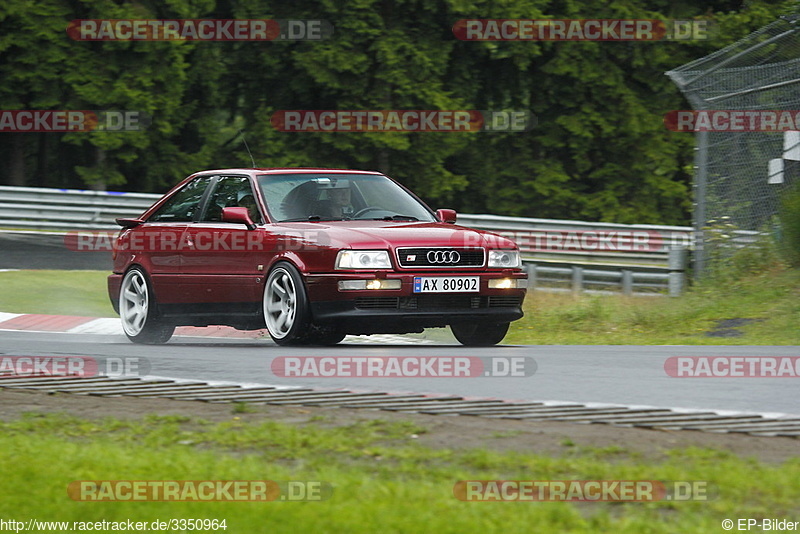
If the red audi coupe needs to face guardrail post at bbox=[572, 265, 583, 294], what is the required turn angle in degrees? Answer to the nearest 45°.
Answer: approximately 90° to its left

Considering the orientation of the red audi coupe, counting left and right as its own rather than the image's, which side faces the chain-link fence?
left

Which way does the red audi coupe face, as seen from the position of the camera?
facing the viewer and to the right of the viewer

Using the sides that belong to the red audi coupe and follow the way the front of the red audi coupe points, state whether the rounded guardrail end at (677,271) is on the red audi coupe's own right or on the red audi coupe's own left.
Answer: on the red audi coupe's own left

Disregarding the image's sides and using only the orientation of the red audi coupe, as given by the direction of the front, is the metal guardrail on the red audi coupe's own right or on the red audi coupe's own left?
on the red audi coupe's own left
